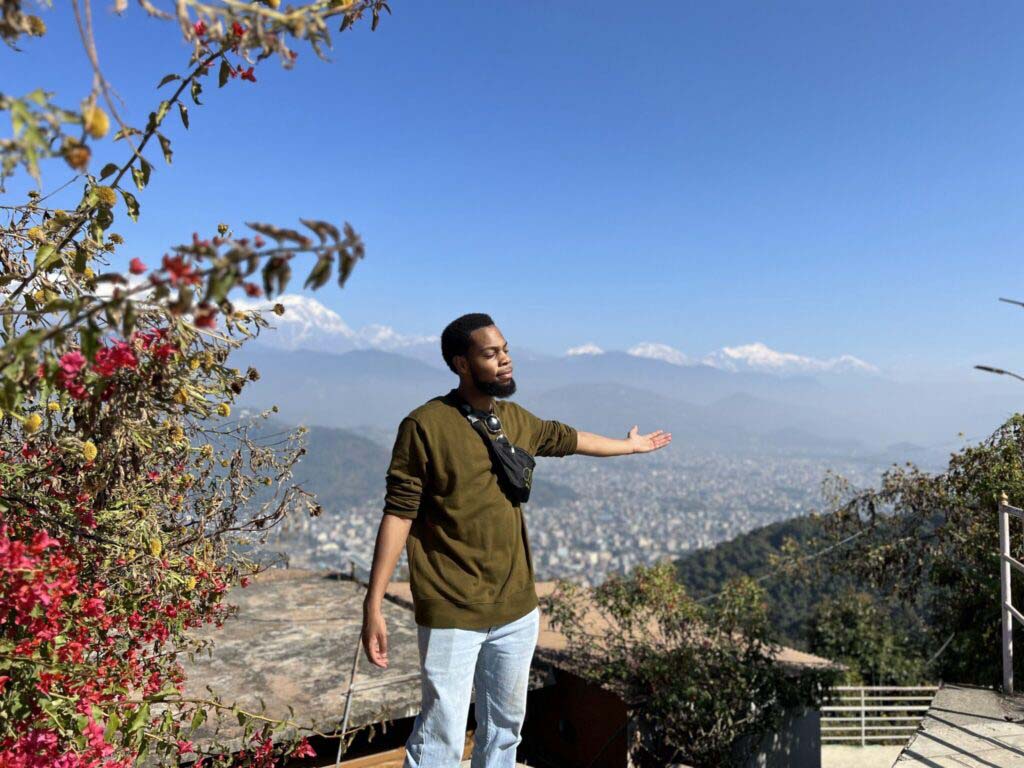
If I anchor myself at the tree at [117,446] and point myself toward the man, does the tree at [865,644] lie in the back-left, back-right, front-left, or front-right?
front-left

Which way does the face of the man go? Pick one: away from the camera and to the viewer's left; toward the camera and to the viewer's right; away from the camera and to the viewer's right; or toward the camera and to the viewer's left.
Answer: toward the camera and to the viewer's right

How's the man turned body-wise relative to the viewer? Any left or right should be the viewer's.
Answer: facing the viewer and to the right of the viewer

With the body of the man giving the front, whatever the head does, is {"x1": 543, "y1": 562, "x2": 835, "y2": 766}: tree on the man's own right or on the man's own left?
on the man's own left

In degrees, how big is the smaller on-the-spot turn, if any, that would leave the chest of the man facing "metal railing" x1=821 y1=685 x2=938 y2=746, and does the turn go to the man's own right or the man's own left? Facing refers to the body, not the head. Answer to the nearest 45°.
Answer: approximately 90° to the man's own left

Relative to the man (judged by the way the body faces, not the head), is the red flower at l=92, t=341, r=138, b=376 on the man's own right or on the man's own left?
on the man's own right

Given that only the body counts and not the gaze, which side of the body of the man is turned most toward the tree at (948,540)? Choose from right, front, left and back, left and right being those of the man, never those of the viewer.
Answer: left

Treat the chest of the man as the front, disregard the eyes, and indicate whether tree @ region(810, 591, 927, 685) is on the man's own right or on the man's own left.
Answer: on the man's own left
